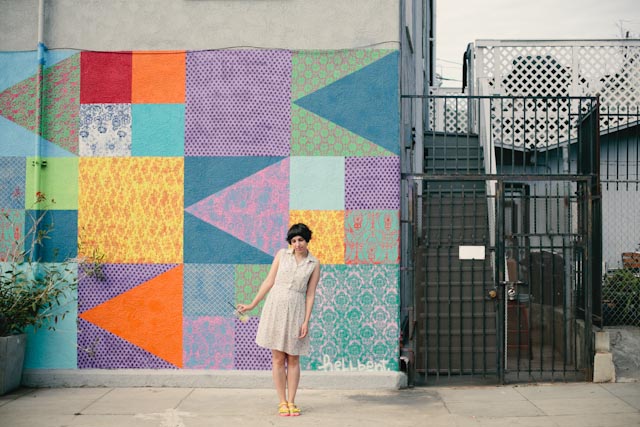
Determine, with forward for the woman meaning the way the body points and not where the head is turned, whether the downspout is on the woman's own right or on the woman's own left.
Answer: on the woman's own right

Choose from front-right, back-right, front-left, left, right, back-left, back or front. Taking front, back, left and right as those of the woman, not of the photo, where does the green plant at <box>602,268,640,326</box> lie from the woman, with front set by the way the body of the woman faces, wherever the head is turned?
back-left

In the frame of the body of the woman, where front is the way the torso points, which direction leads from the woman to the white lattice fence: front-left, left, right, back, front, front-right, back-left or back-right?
back-left

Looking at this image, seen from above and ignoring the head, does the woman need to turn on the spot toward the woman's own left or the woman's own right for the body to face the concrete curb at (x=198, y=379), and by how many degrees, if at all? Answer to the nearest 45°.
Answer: approximately 135° to the woman's own right

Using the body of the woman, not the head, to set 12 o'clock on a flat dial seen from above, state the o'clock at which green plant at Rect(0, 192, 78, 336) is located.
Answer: The green plant is roughly at 4 o'clock from the woman.

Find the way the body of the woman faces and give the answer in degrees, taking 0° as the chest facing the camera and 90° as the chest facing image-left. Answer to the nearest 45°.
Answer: approximately 0°

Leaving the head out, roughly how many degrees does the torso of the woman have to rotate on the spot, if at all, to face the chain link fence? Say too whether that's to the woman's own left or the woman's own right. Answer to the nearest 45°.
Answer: approximately 135° to the woman's own left
